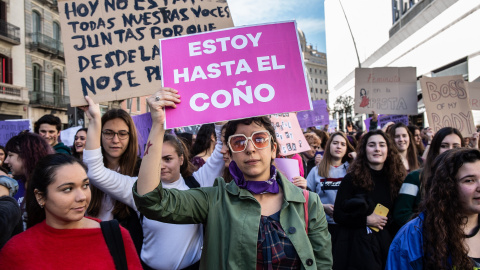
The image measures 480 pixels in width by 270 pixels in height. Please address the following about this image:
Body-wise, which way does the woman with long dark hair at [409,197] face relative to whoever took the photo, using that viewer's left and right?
facing the viewer and to the right of the viewer

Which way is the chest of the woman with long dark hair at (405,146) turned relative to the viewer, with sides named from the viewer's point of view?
facing the viewer

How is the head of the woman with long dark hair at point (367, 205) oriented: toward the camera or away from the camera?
toward the camera

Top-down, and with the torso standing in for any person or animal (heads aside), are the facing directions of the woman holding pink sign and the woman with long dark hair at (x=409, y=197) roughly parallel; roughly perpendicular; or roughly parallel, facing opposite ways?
roughly parallel

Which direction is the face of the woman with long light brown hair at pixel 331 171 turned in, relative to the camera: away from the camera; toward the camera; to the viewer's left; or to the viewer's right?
toward the camera

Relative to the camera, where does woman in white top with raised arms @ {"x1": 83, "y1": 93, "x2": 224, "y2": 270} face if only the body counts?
toward the camera

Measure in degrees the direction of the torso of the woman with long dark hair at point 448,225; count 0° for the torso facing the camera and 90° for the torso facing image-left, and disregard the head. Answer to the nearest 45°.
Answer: approximately 315°

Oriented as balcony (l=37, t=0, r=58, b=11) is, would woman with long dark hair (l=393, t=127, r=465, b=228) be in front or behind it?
in front

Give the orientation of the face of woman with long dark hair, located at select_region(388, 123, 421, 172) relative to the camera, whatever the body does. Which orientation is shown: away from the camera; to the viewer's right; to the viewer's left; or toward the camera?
toward the camera

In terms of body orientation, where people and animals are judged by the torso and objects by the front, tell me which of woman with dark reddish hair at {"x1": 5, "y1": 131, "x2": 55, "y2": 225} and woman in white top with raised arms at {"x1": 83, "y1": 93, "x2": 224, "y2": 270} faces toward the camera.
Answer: woman in white top with raised arms at {"x1": 83, "y1": 93, "x2": 224, "y2": 270}

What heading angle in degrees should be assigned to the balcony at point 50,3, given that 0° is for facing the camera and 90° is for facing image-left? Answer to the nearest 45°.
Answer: approximately 315°
